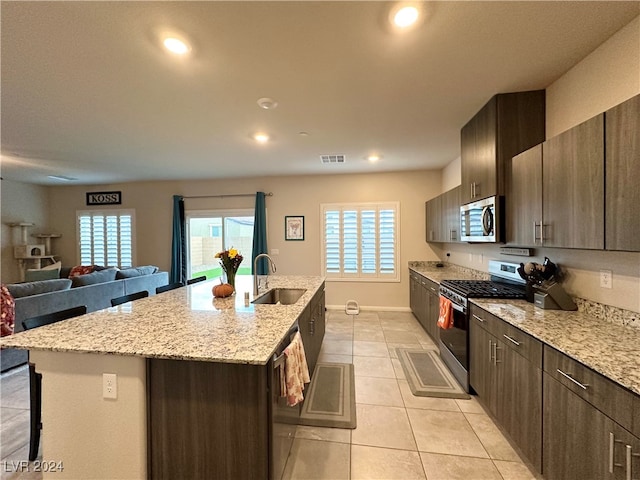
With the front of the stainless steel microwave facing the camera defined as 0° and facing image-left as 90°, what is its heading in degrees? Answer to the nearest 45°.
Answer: approximately 45°

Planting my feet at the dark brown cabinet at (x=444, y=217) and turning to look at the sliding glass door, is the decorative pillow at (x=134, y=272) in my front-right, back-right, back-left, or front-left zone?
front-left

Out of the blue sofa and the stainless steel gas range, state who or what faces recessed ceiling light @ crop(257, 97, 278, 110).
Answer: the stainless steel gas range

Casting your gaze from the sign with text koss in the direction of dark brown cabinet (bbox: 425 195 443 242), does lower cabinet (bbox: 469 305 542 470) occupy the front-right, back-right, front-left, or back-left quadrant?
front-right

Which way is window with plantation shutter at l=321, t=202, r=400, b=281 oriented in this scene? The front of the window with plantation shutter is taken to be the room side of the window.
toward the camera

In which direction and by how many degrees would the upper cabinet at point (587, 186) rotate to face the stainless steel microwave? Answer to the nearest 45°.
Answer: approximately 90° to its right

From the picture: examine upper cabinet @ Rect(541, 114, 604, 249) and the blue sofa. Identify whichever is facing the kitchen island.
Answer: the upper cabinet

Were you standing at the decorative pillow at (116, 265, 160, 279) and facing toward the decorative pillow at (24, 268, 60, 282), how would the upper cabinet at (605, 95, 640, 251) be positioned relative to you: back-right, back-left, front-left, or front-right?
back-left

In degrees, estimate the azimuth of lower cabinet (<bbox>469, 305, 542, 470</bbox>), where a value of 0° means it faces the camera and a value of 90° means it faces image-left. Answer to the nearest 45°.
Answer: approximately 45°

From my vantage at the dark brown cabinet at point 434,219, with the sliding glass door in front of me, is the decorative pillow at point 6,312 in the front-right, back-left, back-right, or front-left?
front-left

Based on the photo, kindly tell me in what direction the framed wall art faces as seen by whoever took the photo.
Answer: facing the viewer

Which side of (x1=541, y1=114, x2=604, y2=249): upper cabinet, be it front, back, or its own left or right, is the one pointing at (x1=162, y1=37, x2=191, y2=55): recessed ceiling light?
front

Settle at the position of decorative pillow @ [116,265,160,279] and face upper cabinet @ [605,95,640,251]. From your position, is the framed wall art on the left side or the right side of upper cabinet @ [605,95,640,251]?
left

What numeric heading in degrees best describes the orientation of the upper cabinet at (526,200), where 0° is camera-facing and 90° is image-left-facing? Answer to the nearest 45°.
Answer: approximately 45°

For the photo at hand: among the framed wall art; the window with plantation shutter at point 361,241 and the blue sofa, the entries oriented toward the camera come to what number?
2
